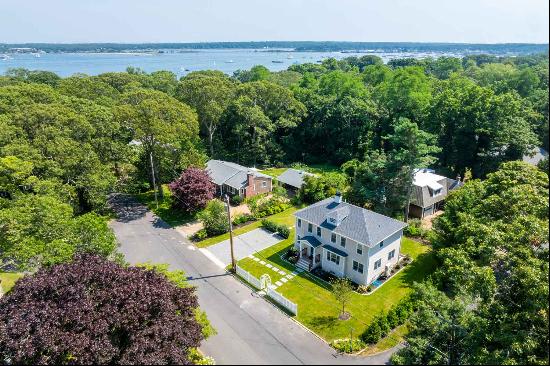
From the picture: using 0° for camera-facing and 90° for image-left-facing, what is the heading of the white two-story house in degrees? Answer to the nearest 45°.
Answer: approximately 45°

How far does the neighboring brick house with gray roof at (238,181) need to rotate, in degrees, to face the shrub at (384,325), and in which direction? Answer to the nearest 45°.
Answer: approximately 45° to its left

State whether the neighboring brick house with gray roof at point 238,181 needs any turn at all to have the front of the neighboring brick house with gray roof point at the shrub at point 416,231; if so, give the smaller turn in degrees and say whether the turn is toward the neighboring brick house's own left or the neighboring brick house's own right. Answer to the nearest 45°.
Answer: approximately 90° to the neighboring brick house's own left

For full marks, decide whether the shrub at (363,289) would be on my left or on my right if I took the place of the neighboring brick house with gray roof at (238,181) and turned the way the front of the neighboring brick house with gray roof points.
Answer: on my left

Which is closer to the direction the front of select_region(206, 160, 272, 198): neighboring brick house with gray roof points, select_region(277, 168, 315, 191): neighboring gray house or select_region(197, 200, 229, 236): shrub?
the shrub

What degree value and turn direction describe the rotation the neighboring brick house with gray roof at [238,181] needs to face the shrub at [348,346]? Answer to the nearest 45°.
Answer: approximately 45° to its left

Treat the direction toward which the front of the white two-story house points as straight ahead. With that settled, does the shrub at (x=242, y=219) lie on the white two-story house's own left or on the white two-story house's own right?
on the white two-story house's own right

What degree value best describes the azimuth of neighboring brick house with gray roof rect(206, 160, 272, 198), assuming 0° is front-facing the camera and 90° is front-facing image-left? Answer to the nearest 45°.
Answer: approximately 45°

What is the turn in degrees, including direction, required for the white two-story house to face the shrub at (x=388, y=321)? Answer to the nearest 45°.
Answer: approximately 45° to its left

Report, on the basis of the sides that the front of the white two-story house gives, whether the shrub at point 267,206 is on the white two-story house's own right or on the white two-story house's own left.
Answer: on the white two-story house's own right

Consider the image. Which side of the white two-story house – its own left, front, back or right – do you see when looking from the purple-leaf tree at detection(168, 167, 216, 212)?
right
